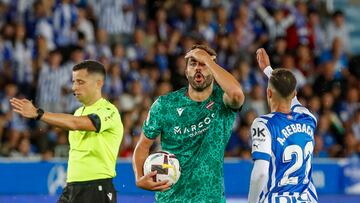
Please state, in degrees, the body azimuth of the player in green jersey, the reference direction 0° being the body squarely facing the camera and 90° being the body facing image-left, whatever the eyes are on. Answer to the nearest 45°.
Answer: approximately 0°

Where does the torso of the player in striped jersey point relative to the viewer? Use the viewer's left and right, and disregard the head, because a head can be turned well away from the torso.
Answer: facing away from the viewer and to the left of the viewer

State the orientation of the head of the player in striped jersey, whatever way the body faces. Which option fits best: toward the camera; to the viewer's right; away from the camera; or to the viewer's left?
away from the camera

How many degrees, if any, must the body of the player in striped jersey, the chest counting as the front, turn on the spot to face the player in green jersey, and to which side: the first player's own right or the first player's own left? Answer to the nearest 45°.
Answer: approximately 45° to the first player's own left

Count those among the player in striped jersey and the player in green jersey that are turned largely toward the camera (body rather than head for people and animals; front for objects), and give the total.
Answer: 1
